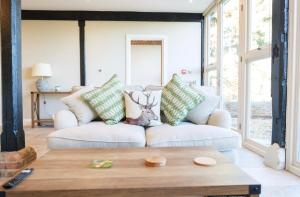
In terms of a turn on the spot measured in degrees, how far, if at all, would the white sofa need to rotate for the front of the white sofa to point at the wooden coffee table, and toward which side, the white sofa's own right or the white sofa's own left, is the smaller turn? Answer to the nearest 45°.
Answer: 0° — it already faces it

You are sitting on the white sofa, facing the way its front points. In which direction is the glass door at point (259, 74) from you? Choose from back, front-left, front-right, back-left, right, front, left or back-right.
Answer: back-left

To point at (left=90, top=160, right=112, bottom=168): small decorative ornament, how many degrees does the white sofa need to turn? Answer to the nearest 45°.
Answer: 0° — it already faces it

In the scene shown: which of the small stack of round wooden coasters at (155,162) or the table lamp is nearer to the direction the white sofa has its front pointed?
the small stack of round wooden coasters
